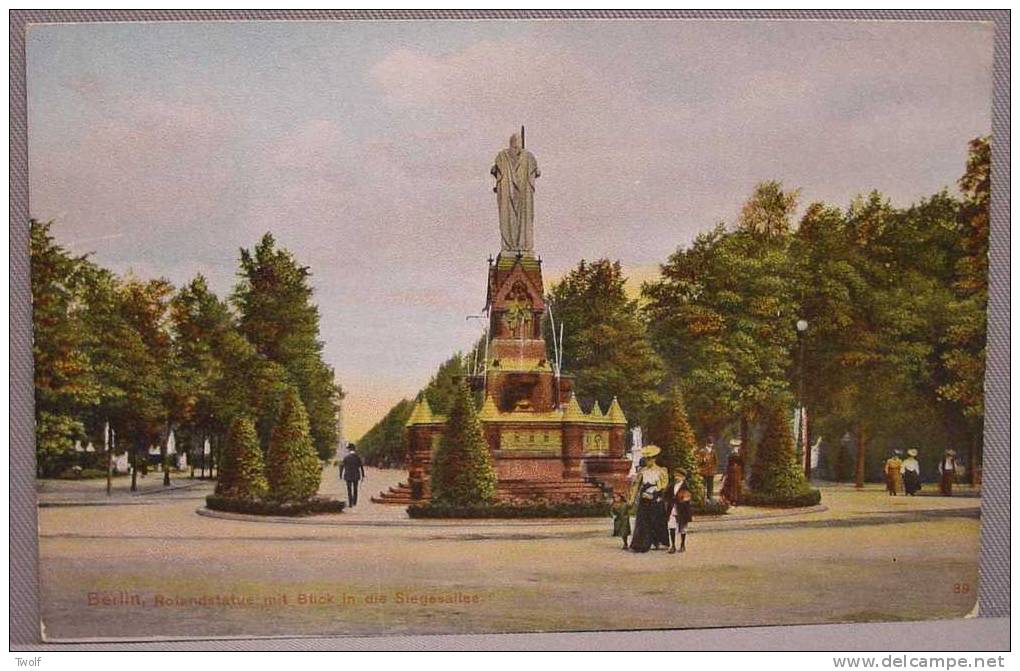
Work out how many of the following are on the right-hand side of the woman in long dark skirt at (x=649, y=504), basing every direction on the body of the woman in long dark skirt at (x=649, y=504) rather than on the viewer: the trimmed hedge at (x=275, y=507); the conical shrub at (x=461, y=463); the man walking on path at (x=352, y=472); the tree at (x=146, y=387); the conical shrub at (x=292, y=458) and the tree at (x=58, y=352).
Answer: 6

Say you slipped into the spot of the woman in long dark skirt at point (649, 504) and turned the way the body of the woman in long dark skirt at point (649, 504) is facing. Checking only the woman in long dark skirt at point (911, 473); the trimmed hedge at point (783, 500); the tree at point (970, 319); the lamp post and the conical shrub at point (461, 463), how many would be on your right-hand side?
1

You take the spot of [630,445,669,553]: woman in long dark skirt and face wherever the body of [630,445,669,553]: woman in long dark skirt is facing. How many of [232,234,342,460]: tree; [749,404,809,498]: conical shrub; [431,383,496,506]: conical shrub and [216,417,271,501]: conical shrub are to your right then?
3

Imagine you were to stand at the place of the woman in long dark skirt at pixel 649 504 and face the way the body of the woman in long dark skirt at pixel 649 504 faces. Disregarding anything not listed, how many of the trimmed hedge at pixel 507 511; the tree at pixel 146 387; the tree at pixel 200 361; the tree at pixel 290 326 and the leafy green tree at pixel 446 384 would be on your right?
5

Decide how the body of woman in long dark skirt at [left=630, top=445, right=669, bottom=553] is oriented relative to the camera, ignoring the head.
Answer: toward the camera

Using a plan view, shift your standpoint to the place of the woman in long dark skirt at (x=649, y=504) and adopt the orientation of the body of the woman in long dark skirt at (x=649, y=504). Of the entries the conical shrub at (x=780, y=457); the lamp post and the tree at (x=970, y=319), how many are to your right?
0

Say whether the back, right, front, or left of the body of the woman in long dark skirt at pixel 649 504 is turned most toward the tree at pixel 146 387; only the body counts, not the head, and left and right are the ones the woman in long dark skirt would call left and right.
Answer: right

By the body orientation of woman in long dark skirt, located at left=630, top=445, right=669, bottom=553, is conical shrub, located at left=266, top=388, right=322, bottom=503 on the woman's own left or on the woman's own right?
on the woman's own right

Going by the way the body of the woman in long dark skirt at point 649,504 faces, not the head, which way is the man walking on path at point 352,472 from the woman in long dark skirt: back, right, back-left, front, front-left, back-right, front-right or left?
right
